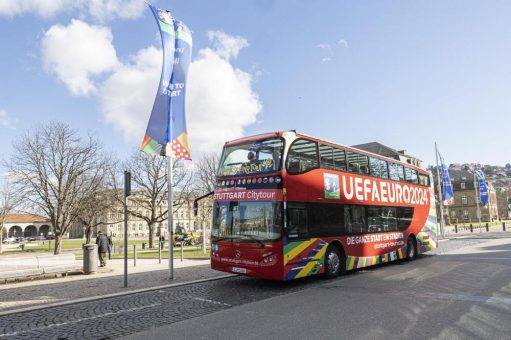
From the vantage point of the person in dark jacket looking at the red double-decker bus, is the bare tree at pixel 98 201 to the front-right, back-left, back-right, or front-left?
back-left

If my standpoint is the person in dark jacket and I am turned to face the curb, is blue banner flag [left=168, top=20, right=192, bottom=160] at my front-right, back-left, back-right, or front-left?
front-left

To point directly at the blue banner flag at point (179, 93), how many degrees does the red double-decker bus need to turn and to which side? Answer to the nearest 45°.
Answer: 0° — it already faces it

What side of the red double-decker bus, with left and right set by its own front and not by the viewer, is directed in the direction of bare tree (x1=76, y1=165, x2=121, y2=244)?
right

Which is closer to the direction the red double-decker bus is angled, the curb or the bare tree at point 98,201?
the curb

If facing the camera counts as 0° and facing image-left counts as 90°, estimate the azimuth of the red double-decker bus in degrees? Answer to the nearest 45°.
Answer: approximately 45°

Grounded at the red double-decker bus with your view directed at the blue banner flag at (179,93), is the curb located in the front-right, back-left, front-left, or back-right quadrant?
front-left
